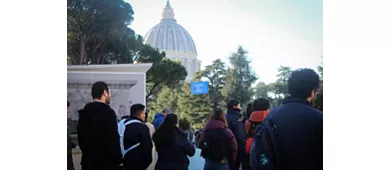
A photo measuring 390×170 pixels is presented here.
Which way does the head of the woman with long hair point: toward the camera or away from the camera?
away from the camera

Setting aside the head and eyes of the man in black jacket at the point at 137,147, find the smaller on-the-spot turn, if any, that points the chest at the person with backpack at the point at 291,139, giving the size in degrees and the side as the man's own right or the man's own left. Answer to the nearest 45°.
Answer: approximately 90° to the man's own right

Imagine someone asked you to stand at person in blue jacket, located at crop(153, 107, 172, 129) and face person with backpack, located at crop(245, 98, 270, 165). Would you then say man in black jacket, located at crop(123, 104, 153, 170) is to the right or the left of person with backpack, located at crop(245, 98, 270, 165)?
right

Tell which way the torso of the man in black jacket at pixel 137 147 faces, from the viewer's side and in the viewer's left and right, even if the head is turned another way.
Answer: facing away from the viewer and to the right of the viewer

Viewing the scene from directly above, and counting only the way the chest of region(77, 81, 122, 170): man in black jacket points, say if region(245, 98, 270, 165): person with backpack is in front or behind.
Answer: in front

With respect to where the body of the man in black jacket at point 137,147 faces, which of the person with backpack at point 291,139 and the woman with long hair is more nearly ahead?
the woman with long hair

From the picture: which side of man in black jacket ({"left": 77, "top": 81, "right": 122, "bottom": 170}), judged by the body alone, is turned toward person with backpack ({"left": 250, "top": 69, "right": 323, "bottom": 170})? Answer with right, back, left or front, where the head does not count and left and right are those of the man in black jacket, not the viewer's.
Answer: right

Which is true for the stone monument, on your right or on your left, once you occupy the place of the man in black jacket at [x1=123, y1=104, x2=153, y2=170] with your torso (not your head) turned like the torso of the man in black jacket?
on your left

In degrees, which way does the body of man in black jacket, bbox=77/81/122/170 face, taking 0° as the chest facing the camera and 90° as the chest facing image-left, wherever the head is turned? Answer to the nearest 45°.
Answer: approximately 225°

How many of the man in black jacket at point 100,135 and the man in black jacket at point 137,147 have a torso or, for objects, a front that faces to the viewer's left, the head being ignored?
0

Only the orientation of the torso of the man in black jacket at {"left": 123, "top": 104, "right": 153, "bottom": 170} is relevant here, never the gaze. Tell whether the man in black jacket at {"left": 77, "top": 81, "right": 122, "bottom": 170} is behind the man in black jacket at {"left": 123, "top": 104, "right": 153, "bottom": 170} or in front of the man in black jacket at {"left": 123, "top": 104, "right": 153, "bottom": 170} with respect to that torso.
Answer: behind

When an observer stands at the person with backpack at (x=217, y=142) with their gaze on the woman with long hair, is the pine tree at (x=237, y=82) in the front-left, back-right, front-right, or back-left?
back-right

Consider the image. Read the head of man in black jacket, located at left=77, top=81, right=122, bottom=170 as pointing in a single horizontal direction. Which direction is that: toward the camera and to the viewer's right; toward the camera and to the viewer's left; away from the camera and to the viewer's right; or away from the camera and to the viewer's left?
away from the camera and to the viewer's right

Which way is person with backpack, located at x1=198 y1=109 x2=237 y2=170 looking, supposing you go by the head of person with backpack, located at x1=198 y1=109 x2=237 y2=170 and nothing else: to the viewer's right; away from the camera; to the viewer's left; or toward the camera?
away from the camera
